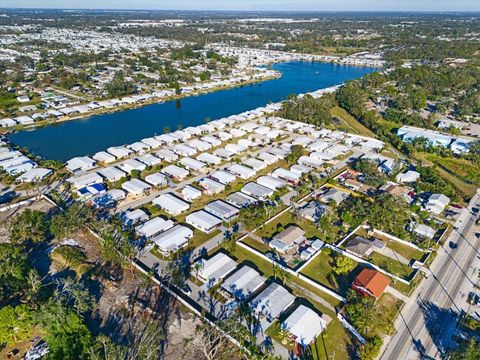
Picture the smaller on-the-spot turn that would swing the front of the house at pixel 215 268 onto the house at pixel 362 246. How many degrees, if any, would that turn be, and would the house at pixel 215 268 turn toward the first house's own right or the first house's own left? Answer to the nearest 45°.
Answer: approximately 135° to the first house's own left

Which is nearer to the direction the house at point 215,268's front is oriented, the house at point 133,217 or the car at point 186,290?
the car

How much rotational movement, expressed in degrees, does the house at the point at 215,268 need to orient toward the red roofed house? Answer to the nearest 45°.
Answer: approximately 135° to its left

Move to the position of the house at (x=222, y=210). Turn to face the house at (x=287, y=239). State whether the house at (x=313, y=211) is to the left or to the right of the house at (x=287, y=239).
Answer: left

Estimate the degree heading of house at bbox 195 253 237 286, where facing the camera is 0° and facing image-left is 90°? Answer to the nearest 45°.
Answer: approximately 45°

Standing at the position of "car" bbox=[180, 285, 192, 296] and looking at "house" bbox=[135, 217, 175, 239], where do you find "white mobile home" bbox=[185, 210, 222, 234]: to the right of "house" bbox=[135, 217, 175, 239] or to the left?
right

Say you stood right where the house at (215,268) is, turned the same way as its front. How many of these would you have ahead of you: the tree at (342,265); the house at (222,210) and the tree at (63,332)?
1

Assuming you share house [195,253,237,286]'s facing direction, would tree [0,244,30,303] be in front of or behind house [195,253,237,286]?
in front

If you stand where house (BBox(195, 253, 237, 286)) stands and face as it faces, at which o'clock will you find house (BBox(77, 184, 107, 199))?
house (BBox(77, 184, 107, 199)) is roughly at 3 o'clock from house (BBox(195, 253, 237, 286)).

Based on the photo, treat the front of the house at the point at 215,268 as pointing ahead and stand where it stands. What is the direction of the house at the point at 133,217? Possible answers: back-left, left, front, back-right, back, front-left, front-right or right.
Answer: right

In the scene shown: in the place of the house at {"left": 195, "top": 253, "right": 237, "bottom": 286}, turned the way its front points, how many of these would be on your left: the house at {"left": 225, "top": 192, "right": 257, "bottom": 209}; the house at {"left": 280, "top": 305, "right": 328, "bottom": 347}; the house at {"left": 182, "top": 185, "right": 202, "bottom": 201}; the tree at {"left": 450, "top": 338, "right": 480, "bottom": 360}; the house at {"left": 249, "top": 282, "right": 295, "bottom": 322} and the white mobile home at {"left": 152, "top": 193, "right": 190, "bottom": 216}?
3

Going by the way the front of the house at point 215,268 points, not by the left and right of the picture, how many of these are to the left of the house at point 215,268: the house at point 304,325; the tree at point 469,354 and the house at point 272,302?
3

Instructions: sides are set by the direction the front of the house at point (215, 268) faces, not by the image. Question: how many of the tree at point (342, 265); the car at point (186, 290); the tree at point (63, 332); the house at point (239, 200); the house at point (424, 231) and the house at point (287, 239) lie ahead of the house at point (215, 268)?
2

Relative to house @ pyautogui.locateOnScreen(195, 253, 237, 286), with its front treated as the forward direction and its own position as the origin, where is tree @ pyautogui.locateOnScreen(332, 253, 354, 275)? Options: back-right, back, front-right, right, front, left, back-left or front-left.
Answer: back-left

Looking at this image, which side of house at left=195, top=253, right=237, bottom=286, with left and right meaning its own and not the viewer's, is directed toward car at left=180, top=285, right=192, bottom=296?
front
